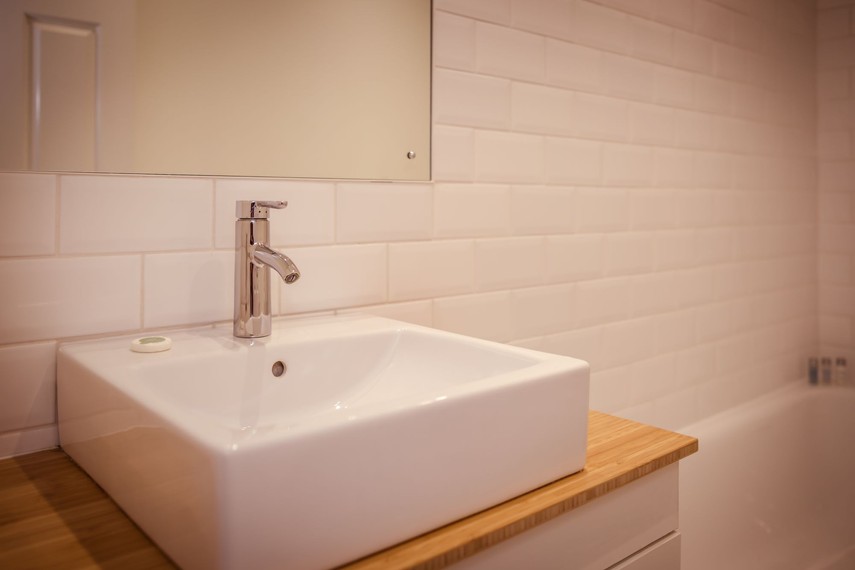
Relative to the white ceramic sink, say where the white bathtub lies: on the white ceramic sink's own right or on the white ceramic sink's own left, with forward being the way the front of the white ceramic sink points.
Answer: on the white ceramic sink's own left
